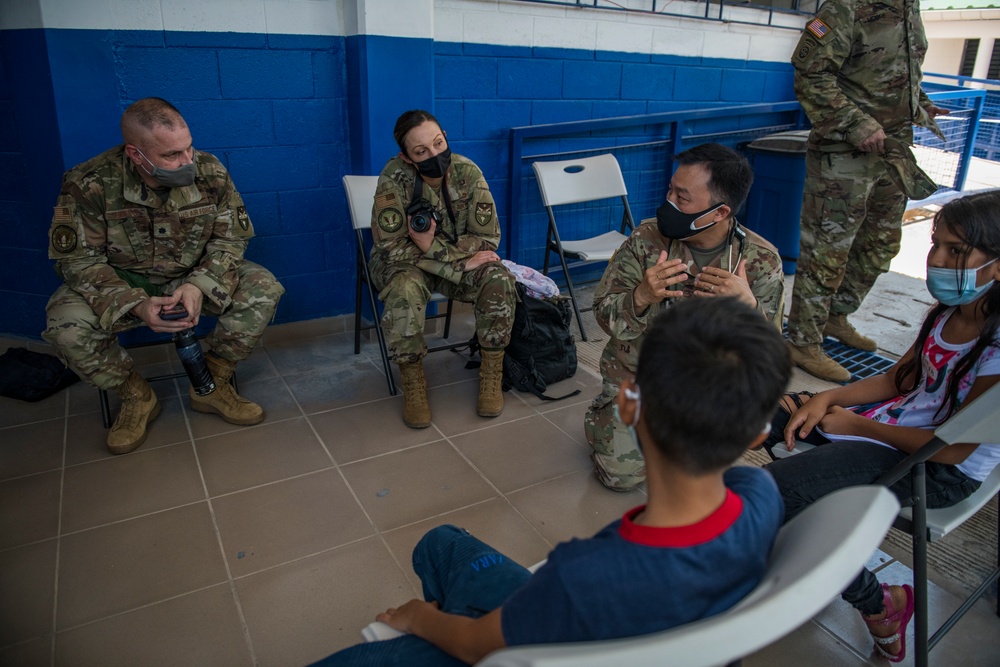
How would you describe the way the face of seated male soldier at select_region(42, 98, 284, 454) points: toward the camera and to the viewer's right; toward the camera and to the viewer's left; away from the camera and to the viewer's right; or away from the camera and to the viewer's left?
toward the camera and to the viewer's right

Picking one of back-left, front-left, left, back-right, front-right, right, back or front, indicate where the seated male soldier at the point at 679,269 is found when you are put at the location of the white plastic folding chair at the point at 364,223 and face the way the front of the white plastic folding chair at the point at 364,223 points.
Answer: front

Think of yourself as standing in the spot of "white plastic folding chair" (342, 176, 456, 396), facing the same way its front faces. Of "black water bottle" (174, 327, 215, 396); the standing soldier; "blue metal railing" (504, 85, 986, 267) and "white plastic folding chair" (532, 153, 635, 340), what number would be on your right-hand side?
1

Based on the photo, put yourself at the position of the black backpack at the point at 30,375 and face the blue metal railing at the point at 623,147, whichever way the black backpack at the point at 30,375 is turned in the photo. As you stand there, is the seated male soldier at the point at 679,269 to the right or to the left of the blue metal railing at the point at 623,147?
right

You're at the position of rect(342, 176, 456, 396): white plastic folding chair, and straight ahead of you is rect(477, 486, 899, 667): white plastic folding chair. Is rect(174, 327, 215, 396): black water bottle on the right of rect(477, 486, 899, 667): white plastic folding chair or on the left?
right

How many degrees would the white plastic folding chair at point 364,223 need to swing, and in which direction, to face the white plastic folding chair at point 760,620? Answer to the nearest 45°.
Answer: approximately 45° to its right

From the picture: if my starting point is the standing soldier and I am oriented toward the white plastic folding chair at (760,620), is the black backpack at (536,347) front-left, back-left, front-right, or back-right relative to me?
front-right

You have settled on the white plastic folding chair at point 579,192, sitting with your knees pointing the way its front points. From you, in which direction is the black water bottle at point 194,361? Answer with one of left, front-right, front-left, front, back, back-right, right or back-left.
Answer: right

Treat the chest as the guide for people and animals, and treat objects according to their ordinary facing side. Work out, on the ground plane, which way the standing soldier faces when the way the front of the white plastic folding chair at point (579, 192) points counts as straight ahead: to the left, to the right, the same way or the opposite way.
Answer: the same way

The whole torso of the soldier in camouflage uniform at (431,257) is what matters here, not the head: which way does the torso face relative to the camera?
toward the camera

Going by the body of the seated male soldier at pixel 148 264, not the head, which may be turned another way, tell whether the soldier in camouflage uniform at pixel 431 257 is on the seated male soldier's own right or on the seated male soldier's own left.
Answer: on the seated male soldier's own left
